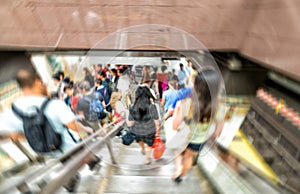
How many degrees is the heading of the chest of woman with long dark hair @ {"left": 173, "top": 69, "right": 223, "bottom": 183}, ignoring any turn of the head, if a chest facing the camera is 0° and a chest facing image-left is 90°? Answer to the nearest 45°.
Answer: approximately 180°

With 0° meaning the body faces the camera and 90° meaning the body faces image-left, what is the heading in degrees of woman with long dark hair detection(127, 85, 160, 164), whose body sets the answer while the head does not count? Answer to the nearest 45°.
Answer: approximately 180°

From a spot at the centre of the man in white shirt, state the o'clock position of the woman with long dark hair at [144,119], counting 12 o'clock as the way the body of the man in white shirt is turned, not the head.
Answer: The woman with long dark hair is roughly at 2 o'clock from the man in white shirt.

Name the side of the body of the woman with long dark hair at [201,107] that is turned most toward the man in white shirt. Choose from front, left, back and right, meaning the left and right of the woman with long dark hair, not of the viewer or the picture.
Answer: left

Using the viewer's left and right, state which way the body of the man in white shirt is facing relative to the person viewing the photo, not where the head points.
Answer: facing away from the viewer and to the right of the viewer

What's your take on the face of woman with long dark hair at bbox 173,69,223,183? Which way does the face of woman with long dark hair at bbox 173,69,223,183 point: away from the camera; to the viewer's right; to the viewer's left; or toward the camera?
away from the camera

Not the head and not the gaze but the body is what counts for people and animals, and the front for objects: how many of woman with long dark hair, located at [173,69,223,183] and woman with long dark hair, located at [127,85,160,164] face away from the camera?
2

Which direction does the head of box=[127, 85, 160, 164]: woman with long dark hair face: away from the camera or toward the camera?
away from the camera

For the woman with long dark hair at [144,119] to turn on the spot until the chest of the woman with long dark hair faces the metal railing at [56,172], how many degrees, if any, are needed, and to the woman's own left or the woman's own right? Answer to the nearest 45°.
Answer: approximately 135° to the woman's own left
